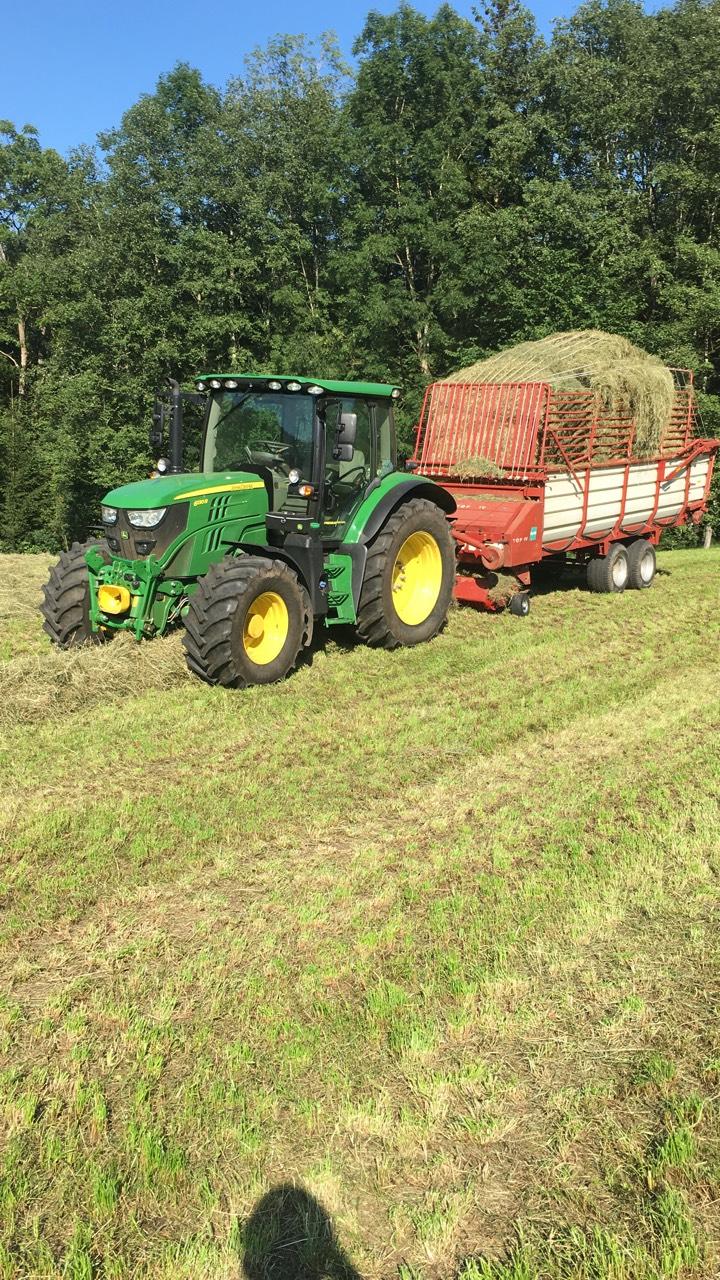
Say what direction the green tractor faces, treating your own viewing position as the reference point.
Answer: facing the viewer and to the left of the viewer

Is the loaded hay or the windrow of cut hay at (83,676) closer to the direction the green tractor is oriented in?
the windrow of cut hay

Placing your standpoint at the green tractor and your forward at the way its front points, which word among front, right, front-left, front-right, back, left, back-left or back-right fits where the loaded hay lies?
back

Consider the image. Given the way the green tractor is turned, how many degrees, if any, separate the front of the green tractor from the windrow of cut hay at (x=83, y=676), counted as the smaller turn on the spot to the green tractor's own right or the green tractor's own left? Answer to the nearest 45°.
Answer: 0° — it already faces it
